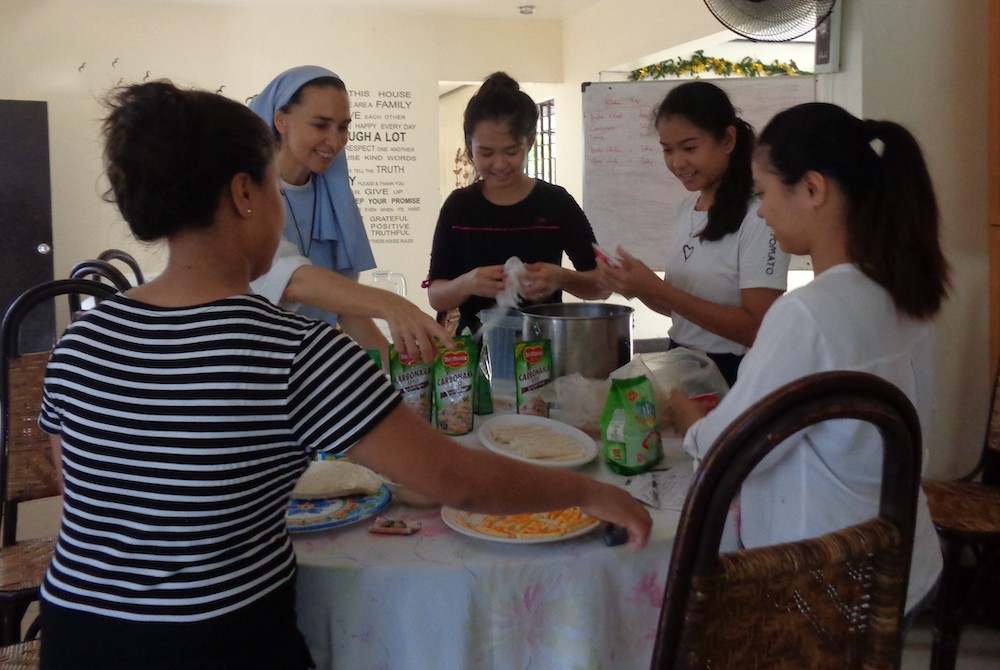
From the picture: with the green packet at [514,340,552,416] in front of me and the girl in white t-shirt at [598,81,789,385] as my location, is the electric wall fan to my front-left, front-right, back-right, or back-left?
back-right

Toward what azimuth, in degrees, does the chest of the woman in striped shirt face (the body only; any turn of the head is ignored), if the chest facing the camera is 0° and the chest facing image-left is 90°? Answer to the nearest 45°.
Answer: approximately 225°

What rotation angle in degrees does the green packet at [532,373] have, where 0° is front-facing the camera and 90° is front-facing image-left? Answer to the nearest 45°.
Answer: approximately 0°

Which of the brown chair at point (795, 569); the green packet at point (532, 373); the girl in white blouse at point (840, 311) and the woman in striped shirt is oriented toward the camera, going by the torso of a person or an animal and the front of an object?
the green packet

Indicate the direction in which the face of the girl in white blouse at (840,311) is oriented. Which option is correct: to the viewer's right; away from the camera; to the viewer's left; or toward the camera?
to the viewer's left

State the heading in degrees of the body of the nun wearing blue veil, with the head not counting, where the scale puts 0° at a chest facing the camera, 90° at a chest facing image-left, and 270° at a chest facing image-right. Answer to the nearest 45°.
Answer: approximately 315°

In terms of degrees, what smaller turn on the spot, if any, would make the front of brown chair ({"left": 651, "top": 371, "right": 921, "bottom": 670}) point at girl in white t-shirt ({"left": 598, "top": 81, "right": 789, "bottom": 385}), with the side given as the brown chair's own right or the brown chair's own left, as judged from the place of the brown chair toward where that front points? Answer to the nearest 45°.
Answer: approximately 45° to the brown chair's own right

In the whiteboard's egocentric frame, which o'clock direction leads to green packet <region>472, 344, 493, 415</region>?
The green packet is roughly at 12 o'clock from the whiteboard.

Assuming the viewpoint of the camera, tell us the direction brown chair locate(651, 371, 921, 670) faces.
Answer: facing away from the viewer and to the left of the viewer
